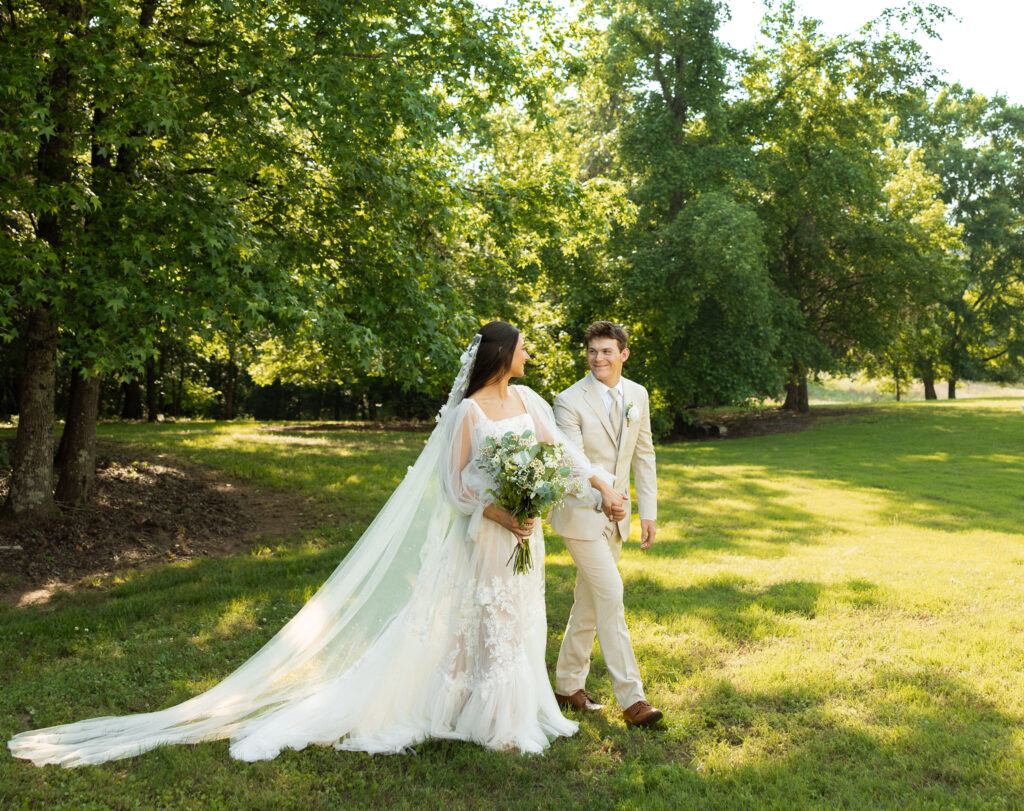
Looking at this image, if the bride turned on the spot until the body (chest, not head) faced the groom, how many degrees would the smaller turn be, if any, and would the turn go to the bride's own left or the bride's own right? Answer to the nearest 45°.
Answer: approximately 45° to the bride's own left

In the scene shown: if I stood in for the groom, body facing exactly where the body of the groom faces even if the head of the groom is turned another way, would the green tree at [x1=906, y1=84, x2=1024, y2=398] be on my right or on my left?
on my left

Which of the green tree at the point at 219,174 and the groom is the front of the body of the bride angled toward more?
the groom

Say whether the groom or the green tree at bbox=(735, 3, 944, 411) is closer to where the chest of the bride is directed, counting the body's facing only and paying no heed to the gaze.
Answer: the groom

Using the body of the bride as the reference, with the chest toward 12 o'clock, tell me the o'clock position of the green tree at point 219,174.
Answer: The green tree is roughly at 7 o'clock from the bride.

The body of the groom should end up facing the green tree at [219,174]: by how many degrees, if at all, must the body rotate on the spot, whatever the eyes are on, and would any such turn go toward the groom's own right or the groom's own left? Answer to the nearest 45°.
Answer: approximately 180°

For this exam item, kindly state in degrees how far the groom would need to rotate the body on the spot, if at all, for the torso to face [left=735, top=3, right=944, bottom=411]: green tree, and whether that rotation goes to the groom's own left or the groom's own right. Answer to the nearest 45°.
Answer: approximately 135° to the groom's own left
